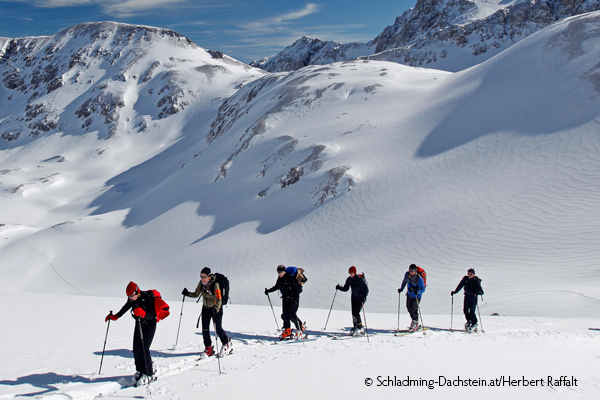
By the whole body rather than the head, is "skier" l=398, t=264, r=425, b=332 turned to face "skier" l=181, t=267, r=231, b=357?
yes

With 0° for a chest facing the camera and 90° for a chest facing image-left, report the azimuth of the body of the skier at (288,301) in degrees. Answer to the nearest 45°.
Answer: approximately 45°

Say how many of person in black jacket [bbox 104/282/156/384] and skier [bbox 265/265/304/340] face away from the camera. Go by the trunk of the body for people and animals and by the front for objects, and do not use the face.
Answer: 0

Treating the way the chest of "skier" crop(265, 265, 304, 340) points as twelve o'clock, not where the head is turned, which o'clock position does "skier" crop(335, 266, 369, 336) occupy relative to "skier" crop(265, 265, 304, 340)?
"skier" crop(335, 266, 369, 336) is roughly at 7 o'clock from "skier" crop(265, 265, 304, 340).

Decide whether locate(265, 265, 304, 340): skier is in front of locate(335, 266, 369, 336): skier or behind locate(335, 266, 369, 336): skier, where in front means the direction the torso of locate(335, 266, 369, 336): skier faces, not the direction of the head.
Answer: in front

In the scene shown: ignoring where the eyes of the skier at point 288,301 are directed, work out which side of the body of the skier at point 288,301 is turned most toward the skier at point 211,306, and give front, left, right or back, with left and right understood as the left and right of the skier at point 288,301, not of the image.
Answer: front

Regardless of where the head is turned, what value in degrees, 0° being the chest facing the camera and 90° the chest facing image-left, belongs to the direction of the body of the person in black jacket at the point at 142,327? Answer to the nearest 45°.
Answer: approximately 45°

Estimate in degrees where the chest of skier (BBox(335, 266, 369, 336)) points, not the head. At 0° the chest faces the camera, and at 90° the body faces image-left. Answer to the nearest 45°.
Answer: approximately 45°

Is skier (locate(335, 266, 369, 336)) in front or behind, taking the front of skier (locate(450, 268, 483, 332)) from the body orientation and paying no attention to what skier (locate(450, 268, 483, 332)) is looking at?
in front

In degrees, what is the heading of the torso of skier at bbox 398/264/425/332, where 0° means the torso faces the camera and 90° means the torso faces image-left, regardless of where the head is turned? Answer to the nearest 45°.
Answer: approximately 45°
